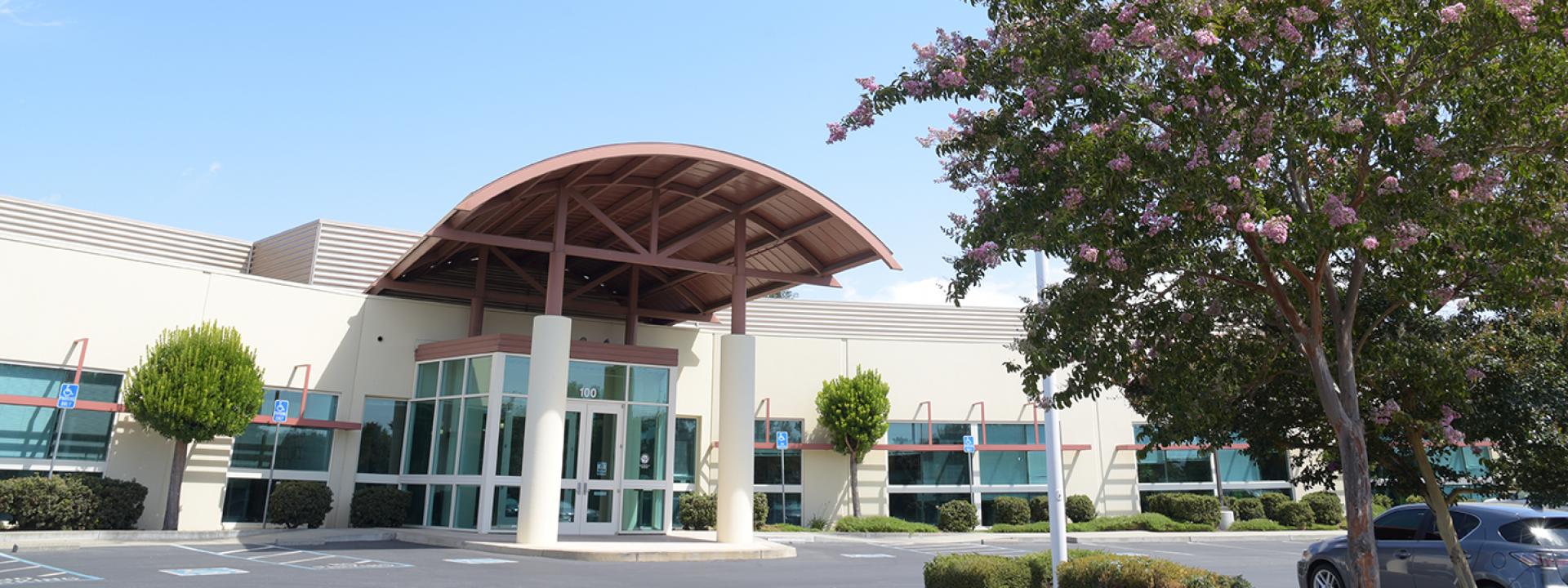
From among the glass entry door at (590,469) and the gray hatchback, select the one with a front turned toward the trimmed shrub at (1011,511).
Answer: the gray hatchback

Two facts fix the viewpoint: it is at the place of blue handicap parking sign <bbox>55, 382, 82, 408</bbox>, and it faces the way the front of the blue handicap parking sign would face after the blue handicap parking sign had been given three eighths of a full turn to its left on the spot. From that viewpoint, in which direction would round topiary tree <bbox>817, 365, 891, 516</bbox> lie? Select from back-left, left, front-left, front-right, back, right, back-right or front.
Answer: front-right

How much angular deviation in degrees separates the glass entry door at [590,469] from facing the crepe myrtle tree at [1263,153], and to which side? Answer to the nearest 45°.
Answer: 0° — it already faces it

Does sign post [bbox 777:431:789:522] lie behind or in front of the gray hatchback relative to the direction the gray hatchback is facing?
in front

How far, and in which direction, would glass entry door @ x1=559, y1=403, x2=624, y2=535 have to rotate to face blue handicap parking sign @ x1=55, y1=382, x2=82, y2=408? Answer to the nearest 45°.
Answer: approximately 90° to its right

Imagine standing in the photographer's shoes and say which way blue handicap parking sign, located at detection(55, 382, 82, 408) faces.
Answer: facing the viewer

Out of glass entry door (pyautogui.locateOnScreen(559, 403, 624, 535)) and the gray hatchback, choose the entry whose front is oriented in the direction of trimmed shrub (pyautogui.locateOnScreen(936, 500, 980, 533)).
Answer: the gray hatchback

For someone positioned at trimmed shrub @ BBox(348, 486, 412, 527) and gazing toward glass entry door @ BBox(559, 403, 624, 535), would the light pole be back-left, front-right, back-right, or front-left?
front-right

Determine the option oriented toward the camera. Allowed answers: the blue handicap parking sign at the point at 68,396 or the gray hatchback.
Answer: the blue handicap parking sign

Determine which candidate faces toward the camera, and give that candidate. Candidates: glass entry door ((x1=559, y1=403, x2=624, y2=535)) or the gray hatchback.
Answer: the glass entry door

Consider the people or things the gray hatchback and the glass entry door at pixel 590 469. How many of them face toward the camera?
1

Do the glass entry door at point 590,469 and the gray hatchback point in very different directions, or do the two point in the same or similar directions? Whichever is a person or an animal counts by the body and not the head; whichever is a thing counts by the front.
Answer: very different directions

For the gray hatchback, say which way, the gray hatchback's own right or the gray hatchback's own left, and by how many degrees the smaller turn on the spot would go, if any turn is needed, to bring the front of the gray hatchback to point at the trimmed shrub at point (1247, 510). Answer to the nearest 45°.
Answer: approximately 45° to the gray hatchback's own right

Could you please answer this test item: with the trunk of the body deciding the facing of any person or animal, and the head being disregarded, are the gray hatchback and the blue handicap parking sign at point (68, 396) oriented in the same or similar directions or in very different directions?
very different directions

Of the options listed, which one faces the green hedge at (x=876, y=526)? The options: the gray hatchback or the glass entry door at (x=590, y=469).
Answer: the gray hatchback

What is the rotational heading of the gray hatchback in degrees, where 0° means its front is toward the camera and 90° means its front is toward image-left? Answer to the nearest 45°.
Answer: approximately 135°

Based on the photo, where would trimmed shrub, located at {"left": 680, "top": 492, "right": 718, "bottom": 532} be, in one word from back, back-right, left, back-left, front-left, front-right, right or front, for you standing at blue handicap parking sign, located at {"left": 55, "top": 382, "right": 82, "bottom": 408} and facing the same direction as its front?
left

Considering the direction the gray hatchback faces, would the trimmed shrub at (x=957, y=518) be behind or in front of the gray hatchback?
in front

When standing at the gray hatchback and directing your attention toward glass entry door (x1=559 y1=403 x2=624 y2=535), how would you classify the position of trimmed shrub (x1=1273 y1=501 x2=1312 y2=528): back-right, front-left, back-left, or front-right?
front-right

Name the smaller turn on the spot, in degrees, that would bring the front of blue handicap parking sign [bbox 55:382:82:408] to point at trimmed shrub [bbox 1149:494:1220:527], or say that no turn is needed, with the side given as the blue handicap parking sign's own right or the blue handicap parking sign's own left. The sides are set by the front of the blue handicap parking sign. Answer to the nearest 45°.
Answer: approximately 90° to the blue handicap parking sign's own left

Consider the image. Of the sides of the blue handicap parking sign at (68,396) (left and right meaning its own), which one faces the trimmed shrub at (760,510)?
left
